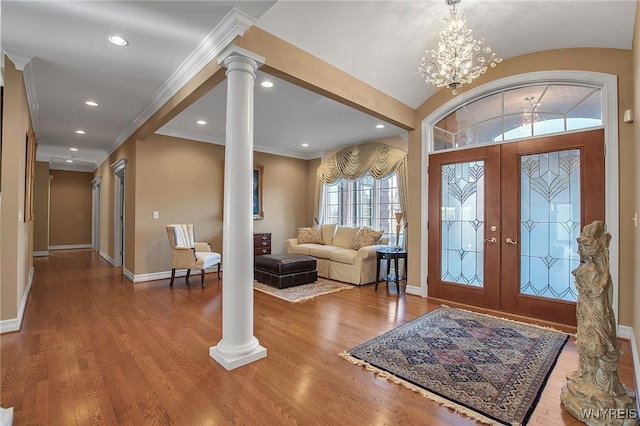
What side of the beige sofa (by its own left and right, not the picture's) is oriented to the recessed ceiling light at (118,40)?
front

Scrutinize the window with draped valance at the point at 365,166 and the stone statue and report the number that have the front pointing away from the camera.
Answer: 0

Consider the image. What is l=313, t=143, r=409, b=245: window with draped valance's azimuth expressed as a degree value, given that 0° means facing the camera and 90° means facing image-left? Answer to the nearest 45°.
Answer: approximately 45°

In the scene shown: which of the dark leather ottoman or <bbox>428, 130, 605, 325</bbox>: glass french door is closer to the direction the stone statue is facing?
the dark leather ottoman

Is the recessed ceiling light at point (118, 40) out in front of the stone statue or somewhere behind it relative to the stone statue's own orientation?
in front

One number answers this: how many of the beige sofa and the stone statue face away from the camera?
0

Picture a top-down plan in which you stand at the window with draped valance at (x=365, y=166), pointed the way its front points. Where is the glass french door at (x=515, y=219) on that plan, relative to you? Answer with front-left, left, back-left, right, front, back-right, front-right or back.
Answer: left

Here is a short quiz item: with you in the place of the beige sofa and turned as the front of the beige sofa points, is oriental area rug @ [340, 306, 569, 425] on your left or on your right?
on your left

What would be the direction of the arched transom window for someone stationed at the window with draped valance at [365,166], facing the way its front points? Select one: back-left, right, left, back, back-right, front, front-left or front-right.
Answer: left

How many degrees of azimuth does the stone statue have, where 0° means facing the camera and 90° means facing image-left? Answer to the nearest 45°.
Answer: approximately 45°

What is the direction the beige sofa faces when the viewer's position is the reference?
facing the viewer and to the left of the viewer
